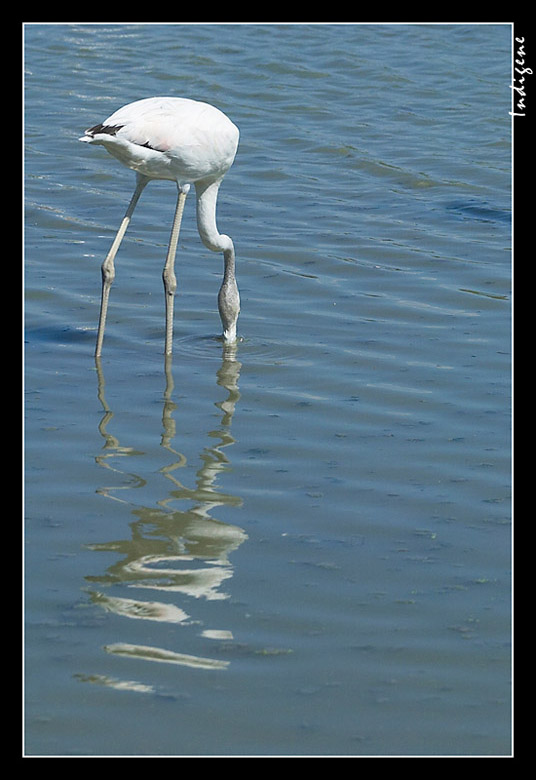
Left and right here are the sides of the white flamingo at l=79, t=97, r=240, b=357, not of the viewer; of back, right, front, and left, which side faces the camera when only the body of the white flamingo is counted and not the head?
right
